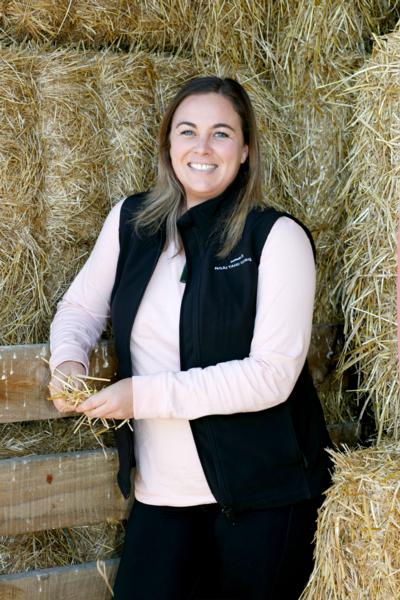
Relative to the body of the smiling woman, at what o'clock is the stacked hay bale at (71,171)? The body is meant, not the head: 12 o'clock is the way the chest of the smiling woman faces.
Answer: The stacked hay bale is roughly at 3 o'clock from the smiling woman.

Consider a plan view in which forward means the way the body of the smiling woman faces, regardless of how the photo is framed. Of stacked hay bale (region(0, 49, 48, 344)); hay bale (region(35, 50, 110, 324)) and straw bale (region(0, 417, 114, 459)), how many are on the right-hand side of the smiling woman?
3

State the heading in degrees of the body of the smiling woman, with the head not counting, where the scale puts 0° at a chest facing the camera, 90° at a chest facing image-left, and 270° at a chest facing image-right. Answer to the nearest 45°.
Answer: approximately 45°
